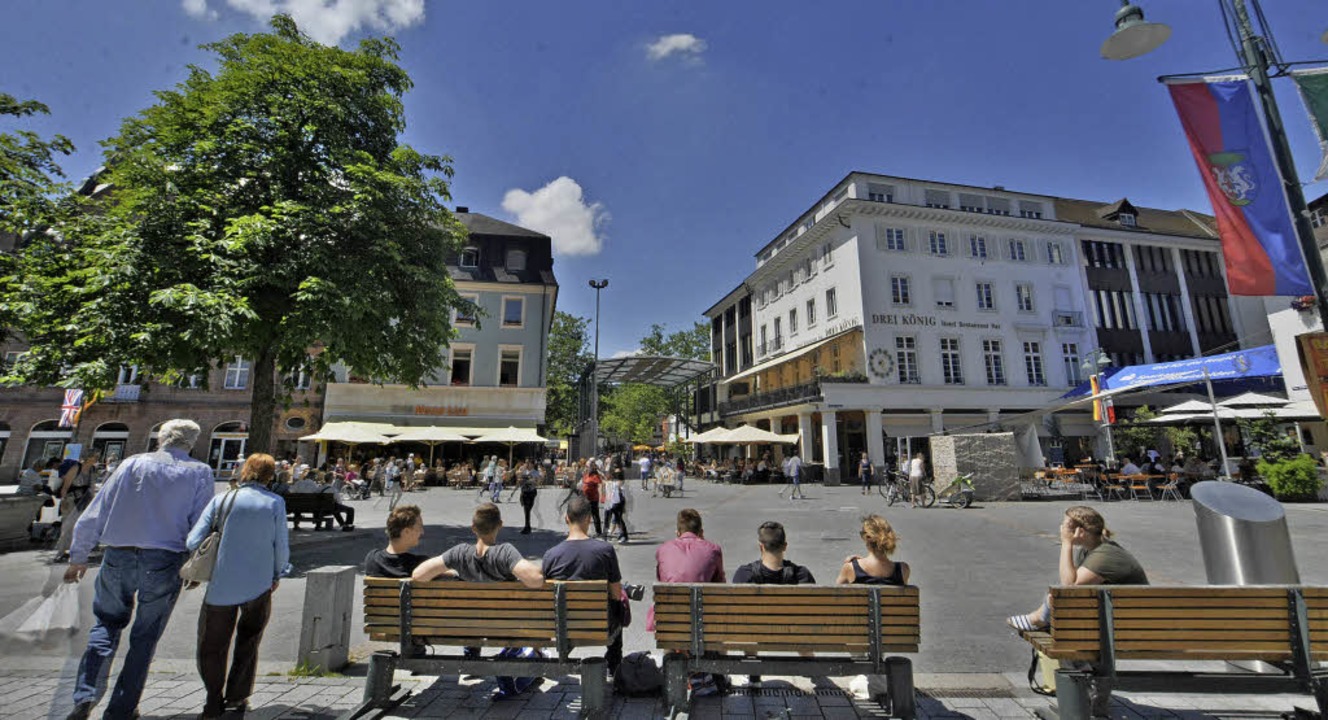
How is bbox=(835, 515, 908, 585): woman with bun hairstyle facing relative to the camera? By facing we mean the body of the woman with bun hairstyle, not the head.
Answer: away from the camera

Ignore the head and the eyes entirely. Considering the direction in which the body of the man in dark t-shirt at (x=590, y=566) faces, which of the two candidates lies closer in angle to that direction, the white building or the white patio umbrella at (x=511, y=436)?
the white patio umbrella

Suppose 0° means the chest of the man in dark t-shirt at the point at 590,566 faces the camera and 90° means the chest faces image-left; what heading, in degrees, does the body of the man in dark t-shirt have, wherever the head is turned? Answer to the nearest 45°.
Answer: approximately 180°

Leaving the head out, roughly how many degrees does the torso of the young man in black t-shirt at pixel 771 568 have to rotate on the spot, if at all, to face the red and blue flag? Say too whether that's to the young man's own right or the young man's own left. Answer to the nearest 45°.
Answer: approximately 90° to the young man's own right

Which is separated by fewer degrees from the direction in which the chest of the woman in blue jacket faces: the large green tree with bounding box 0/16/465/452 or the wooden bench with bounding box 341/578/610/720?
the large green tree

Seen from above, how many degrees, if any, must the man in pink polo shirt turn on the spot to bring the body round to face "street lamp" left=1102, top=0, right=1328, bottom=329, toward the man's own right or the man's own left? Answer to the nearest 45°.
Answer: approximately 90° to the man's own right

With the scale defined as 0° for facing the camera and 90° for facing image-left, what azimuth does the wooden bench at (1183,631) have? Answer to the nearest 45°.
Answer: approximately 180°

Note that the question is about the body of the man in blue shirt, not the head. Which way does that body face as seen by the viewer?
away from the camera

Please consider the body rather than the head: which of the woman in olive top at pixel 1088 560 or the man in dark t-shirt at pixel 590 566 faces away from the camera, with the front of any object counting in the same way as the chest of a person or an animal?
the man in dark t-shirt

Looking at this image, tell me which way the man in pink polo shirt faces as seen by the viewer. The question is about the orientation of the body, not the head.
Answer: away from the camera

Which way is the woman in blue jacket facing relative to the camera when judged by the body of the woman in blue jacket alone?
away from the camera

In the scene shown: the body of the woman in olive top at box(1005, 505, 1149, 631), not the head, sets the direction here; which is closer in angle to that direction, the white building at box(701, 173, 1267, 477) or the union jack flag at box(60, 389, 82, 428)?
the union jack flag
